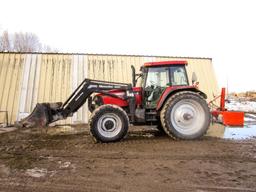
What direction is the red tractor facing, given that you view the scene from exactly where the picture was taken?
facing to the left of the viewer

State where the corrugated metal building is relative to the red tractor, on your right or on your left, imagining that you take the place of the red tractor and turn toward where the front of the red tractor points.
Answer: on your right

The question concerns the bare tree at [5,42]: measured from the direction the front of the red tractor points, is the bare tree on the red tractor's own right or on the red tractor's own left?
on the red tractor's own right

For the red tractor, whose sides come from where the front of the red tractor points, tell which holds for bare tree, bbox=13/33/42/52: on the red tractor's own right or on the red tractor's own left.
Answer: on the red tractor's own right
